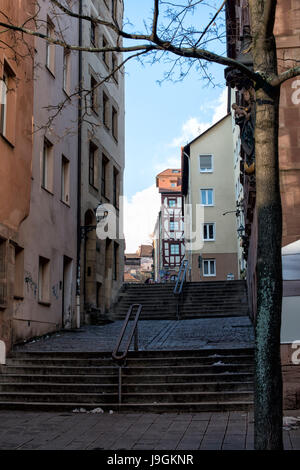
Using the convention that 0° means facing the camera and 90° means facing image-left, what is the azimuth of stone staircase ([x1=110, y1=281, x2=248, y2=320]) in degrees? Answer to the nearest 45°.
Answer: approximately 0°

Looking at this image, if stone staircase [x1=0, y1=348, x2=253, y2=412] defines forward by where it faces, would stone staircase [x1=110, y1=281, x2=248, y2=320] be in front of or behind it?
behind

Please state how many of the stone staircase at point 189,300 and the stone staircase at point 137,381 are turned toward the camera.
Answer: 2

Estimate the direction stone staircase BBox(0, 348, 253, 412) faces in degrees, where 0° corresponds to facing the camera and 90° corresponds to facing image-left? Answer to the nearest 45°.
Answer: approximately 0°

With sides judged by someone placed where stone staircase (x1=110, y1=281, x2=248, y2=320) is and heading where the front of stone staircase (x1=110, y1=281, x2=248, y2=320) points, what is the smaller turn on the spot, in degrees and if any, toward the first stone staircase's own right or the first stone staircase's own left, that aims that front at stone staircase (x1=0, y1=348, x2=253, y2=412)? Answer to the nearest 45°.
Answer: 0° — it already faces it
